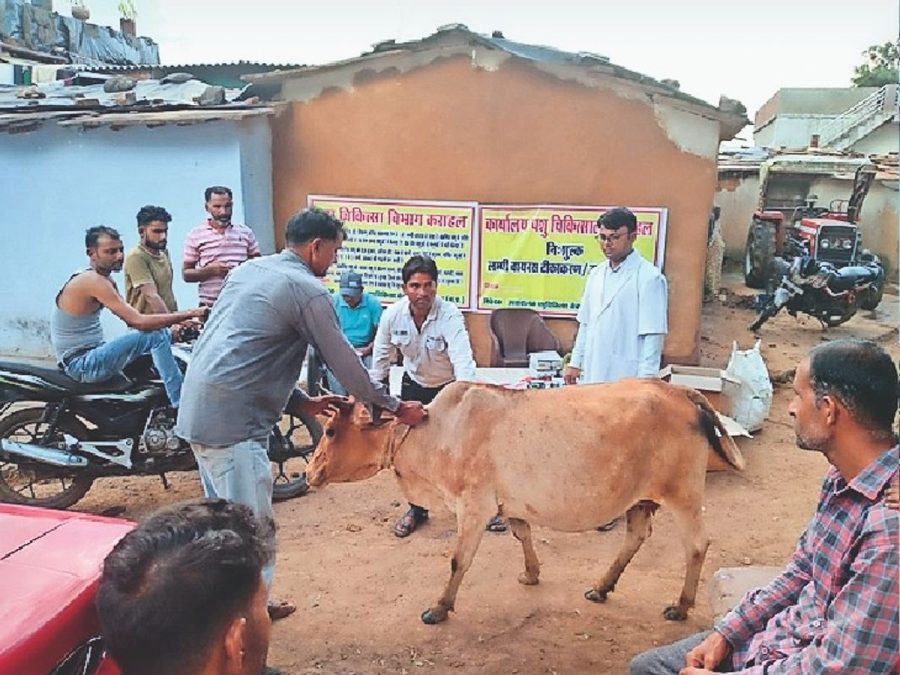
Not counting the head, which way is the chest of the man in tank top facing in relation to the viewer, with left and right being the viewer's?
facing to the right of the viewer

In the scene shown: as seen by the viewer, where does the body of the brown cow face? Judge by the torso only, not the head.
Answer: to the viewer's left

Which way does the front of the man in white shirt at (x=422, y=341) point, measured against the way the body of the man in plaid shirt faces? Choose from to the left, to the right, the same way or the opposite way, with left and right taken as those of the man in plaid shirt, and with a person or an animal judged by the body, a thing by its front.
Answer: to the left

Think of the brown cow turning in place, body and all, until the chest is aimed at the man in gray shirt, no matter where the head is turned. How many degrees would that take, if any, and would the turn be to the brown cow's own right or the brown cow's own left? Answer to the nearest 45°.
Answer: approximately 45° to the brown cow's own left

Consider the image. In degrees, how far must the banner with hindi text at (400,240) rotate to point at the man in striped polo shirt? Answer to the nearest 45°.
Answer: approximately 45° to its right

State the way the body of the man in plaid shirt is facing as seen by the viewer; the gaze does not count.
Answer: to the viewer's left

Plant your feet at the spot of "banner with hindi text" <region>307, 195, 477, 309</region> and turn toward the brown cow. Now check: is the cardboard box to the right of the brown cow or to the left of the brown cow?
left

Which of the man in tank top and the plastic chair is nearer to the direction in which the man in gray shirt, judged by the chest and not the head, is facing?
the plastic chair

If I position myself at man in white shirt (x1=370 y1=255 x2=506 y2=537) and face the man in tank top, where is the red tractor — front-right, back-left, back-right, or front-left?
back-right
